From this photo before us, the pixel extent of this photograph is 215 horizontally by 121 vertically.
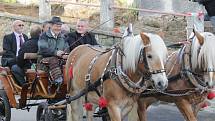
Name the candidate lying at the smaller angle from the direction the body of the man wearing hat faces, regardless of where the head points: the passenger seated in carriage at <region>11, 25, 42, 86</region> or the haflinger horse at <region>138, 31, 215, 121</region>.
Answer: the haflinger horse

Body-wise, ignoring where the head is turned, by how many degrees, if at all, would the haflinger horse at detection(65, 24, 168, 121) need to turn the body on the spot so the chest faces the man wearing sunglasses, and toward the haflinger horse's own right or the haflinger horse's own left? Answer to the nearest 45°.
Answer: approximately 180°

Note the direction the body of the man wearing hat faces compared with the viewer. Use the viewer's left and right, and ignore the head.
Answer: facing the viewer and to the right of the viewer

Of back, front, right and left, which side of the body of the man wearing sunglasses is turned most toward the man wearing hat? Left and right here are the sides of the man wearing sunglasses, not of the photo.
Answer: front

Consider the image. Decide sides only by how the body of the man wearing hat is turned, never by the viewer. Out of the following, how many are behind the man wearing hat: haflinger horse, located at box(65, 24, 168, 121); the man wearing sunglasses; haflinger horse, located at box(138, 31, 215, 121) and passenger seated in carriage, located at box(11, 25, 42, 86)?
2
